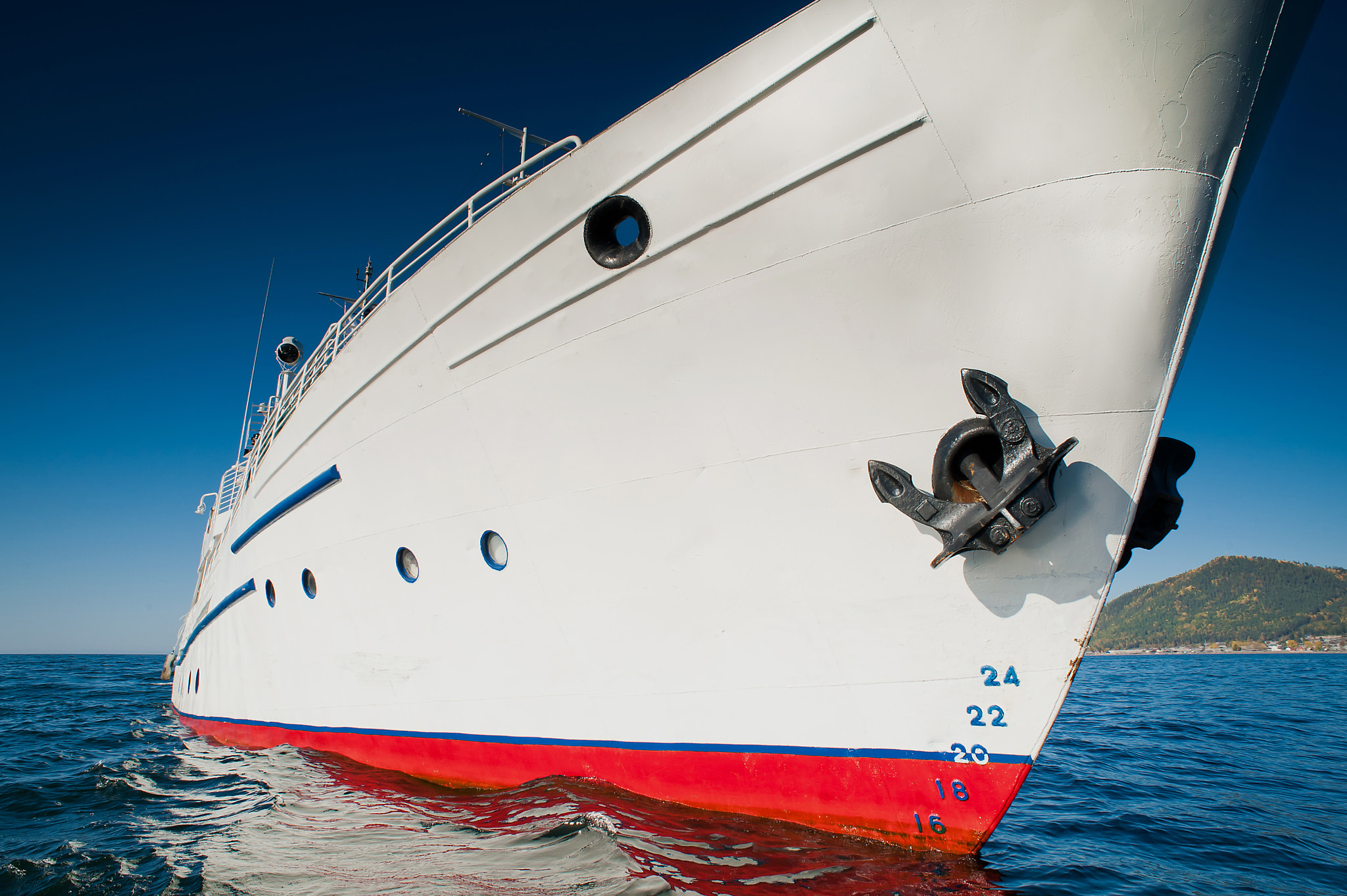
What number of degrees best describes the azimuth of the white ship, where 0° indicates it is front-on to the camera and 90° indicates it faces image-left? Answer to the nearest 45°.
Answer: approximately 315°
